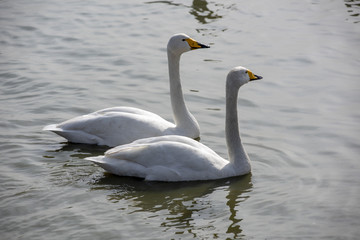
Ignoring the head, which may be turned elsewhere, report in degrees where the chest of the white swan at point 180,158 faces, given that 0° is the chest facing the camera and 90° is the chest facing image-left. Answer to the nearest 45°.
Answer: approximately 270°

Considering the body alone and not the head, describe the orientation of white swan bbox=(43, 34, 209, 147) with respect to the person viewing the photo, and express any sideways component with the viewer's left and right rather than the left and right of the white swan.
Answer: facing to the right of the viewer

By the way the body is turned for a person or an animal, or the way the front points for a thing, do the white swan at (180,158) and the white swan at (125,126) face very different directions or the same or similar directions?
same or similar directions

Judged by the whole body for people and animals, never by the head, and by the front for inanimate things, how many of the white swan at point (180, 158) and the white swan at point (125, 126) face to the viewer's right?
2

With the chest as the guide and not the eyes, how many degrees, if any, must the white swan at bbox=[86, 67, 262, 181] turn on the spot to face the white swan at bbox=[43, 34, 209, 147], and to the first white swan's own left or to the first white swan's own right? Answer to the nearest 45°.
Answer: approximately 135° to the first white swan's own left

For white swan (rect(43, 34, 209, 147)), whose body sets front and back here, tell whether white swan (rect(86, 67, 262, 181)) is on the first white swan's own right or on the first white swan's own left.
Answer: on the first white swan's own right
